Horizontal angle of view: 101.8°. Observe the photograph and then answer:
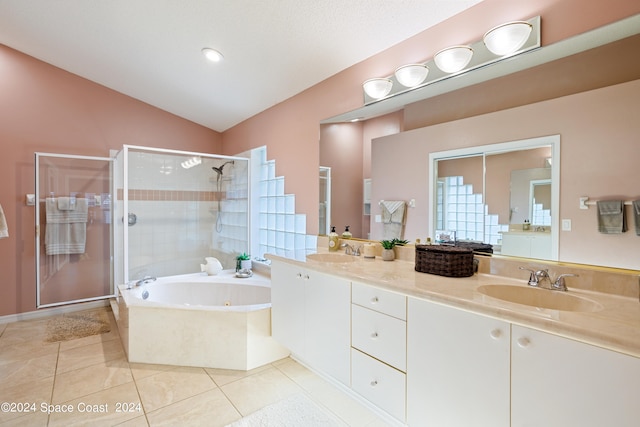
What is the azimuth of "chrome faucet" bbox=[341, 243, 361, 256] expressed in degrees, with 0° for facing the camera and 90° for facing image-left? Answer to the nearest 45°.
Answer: approximately 45°

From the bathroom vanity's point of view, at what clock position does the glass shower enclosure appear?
The glass shower enclosure is roughly at 2 o'clock from the bathroom vanity.

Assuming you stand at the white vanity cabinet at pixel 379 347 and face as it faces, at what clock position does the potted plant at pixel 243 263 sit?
The potted plant is roughly at 3 o'clock from the white vanity cabinet.

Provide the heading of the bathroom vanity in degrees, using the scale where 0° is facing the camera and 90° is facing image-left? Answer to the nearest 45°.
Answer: approximately 45°

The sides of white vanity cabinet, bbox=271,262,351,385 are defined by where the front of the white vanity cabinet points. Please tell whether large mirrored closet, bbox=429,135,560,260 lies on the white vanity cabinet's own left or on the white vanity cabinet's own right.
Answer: on the white vanity cabinet's own left

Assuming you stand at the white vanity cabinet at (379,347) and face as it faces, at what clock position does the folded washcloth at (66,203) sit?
The folded washcloth is roughly at 2 o'clock from the white vanity cabinet.

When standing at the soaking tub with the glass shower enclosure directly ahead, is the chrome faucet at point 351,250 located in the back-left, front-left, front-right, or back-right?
back-right

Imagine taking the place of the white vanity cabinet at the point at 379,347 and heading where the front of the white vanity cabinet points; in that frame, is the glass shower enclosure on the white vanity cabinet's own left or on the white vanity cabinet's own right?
on the white vanity cabinet's own right
